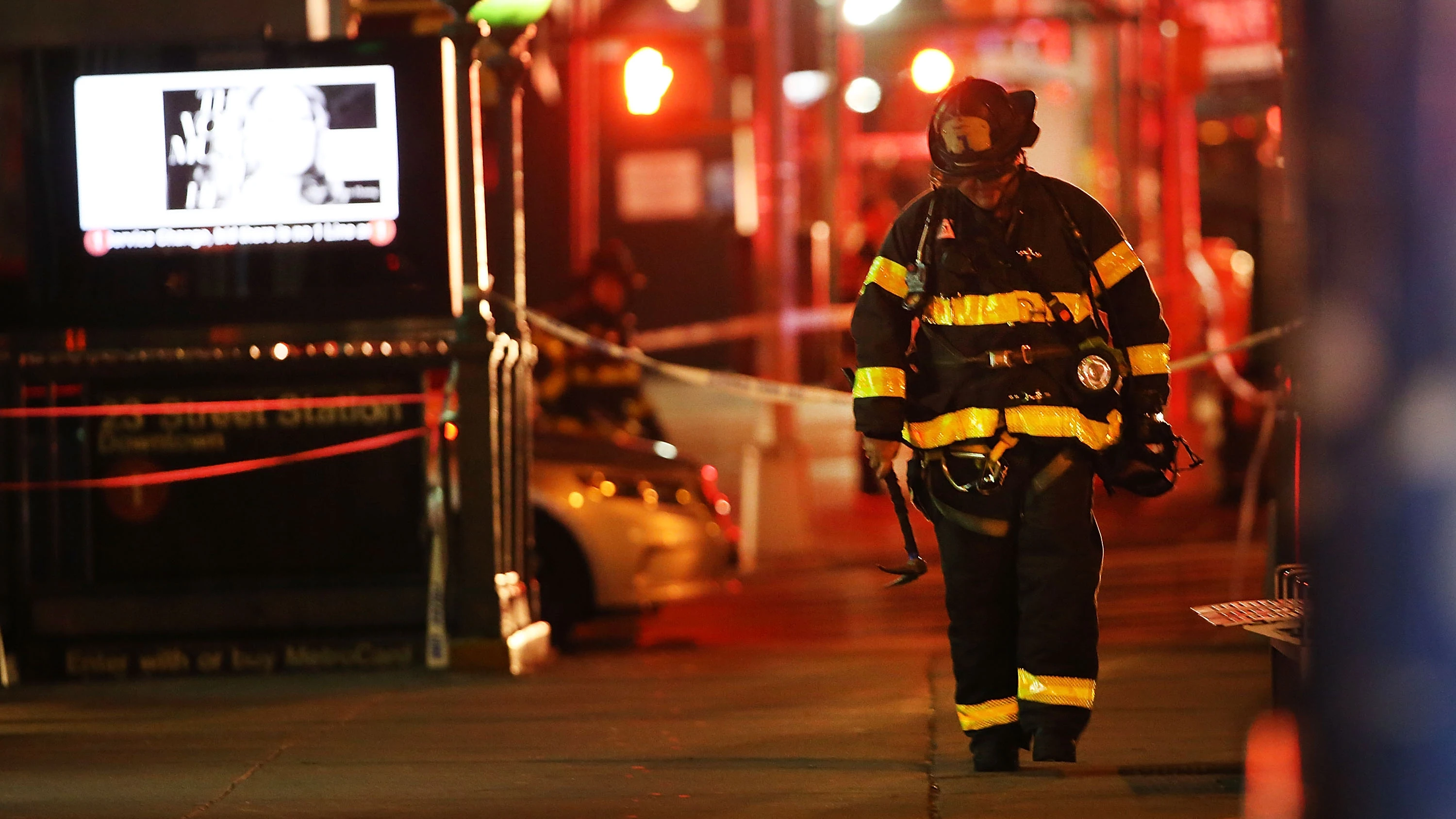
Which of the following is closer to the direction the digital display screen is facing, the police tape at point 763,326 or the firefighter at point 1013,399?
the firefighter

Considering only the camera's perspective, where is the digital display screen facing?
facing the viewer

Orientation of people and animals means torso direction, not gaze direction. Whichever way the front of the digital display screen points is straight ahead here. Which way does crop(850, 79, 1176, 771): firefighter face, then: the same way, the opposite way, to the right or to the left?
the same way

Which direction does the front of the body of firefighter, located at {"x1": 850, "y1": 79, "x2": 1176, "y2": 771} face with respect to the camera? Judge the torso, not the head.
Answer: toward the camera

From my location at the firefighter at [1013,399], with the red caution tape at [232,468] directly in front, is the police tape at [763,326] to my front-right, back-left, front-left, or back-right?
front-right

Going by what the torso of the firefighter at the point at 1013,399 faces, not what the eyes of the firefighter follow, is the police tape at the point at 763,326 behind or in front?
behind

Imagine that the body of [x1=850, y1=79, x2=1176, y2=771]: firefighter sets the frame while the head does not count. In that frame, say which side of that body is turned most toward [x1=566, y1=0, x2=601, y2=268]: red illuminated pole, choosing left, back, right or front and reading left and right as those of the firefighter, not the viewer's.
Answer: back
